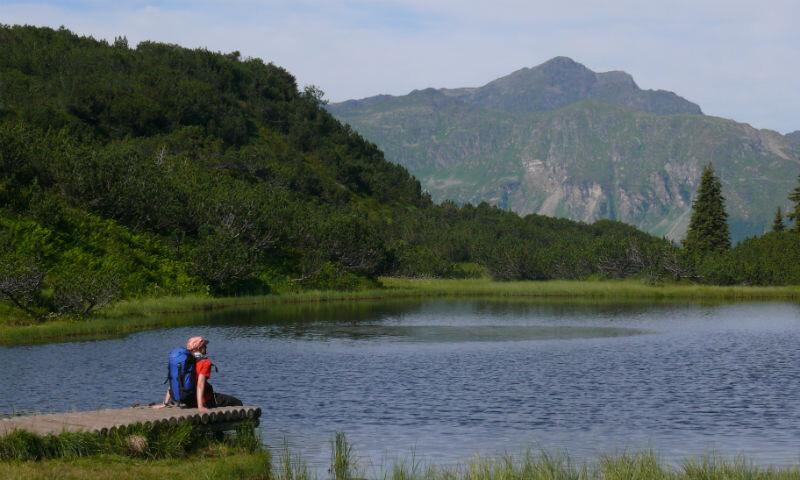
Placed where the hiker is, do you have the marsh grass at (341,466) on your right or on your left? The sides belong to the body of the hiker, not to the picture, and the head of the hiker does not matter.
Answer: on your right

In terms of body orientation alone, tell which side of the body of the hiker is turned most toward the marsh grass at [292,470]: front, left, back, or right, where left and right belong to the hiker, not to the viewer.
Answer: right

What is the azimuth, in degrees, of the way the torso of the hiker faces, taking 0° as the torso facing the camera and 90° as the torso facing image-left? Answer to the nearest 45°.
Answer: approximately 225°
